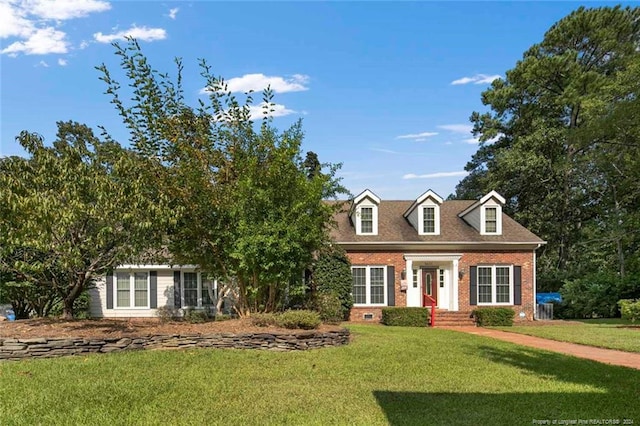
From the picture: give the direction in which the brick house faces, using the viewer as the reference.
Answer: facing the viewer

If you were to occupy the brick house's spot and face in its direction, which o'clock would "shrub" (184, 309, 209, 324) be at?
The shrub is roughly at 2 o'clock from the brick house.

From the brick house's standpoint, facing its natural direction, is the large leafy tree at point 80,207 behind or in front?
in front

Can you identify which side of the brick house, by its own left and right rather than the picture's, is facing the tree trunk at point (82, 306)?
right
